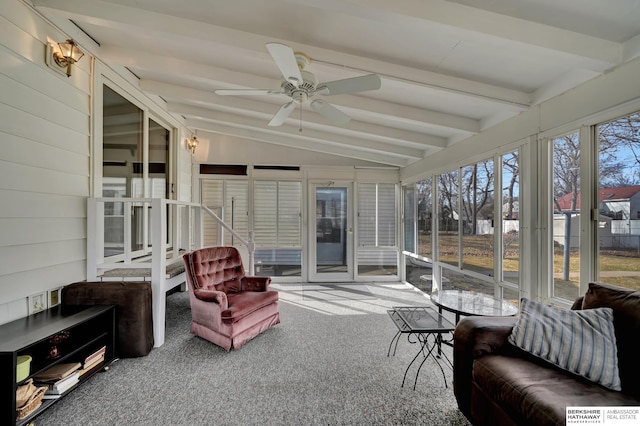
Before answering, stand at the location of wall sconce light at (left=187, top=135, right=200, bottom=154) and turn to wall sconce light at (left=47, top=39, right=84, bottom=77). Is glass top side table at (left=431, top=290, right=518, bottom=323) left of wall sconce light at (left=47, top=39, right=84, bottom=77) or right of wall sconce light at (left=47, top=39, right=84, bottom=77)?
left

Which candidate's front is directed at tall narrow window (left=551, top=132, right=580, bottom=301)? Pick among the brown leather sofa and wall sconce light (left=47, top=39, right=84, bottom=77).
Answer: the wall sconce light

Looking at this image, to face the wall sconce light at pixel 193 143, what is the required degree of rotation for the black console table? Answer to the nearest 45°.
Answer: approximately 90° to its left

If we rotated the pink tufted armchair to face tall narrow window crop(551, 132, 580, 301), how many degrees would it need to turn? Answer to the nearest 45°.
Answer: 0° — it already faces it

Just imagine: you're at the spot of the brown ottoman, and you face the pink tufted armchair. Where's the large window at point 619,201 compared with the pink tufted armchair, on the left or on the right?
right

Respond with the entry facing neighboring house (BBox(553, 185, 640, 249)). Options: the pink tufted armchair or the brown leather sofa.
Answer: the pink tufted armchair

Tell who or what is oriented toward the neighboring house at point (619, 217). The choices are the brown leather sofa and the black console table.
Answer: the black console table

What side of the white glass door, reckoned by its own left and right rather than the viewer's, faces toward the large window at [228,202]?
right

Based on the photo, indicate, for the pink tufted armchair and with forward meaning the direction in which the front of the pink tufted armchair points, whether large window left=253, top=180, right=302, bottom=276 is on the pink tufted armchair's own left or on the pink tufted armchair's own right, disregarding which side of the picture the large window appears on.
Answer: on the pink tufted armchair's own left

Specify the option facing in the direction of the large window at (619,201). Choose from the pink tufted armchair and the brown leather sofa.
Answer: the pink tufted armchair

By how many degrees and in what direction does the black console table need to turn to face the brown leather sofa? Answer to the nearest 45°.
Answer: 0° — it already faces it
